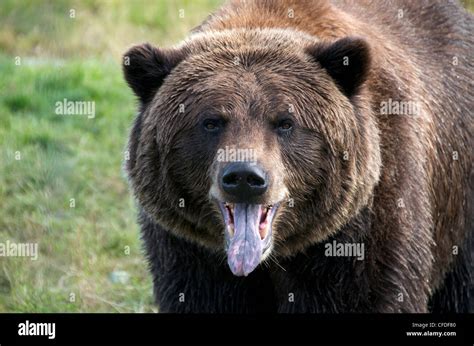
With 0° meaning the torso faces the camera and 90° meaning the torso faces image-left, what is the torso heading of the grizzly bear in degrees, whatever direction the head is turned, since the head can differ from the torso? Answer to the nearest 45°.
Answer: approximately 45°
